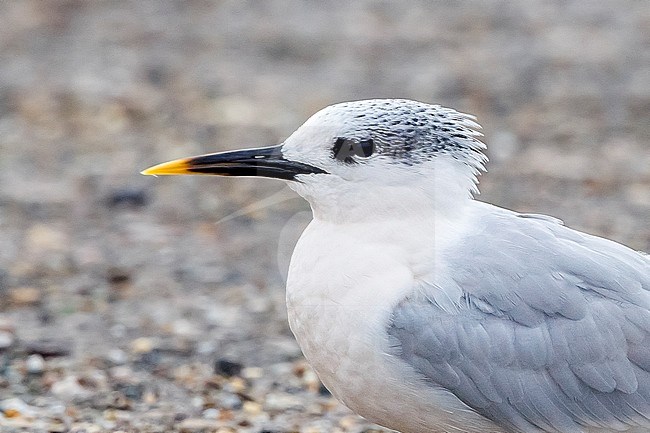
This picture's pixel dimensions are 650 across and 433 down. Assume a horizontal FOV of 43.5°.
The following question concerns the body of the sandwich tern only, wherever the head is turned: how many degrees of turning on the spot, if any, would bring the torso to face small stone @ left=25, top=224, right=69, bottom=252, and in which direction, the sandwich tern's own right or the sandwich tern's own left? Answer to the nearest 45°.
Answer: approximately 45° to the sandwich tern's own right

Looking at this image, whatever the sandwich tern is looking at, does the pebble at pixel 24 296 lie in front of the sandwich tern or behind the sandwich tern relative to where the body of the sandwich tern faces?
in front

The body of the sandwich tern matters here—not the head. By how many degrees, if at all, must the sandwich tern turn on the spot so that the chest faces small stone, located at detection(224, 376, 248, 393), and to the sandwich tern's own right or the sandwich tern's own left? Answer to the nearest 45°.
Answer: approximately 45° to the sandwich tern's own right

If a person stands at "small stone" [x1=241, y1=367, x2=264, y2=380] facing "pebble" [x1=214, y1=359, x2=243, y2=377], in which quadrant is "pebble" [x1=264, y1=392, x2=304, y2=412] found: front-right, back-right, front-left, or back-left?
back-left

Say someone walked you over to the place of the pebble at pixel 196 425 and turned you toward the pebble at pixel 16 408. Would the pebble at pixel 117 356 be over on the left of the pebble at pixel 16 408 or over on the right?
right

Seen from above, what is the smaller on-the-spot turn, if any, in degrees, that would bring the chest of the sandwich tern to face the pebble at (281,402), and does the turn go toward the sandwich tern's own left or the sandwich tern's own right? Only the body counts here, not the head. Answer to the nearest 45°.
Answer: approximately 45° to the sandwich tern's own right

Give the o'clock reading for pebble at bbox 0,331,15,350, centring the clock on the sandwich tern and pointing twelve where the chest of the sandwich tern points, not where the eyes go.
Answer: The pebble is roughly at 1 o'clock from the sandwich tern.

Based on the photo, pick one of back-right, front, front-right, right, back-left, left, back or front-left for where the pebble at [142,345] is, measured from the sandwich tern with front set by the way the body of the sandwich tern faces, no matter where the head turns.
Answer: front-right

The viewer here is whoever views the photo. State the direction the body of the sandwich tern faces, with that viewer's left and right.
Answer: facing to the left of the viewer

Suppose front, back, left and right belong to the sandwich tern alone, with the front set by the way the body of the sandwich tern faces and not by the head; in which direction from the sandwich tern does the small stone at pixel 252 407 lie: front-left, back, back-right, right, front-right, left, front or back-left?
front-right

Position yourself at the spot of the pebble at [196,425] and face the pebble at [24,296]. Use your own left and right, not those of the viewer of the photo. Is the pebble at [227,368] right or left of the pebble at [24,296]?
right

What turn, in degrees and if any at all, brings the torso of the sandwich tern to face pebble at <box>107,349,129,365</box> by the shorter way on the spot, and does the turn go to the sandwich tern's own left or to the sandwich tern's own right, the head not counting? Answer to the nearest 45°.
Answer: approximately 45° to the sandwich tern's own right

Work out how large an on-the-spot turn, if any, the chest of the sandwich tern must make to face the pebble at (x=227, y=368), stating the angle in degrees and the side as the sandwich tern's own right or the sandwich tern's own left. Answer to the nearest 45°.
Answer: approximately 45° to the sandwich tern's own right
